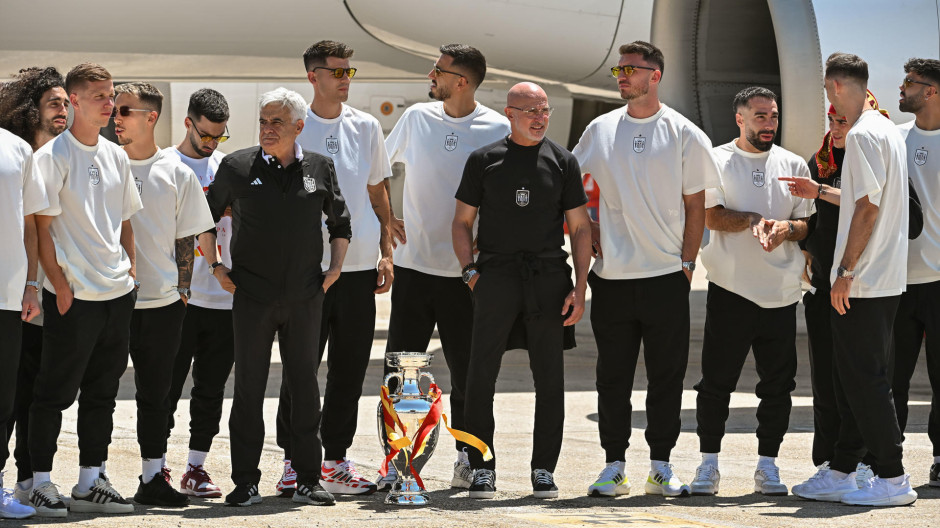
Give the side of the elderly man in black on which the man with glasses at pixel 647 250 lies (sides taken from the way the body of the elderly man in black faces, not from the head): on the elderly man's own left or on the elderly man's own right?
on the elderly man's own left

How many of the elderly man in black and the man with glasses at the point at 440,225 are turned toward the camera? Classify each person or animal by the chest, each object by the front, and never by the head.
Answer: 2

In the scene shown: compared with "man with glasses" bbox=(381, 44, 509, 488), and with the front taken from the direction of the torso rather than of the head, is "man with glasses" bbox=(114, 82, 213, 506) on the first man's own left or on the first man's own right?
on the first man's own right

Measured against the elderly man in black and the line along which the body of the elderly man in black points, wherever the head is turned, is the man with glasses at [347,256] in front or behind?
behind

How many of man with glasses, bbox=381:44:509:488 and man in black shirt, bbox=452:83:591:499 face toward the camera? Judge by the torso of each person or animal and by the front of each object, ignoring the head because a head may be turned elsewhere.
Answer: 2

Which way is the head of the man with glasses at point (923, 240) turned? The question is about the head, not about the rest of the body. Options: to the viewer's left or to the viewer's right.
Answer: to the viewer's left

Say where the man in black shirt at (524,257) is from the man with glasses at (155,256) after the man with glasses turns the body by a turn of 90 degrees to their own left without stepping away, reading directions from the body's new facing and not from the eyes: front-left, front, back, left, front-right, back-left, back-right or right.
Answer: front-left

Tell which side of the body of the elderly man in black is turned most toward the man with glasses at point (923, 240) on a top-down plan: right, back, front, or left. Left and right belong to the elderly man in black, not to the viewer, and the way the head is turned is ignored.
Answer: left

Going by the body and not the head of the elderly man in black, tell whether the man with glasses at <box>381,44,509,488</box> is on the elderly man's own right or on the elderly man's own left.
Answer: on the elderly man's own left
